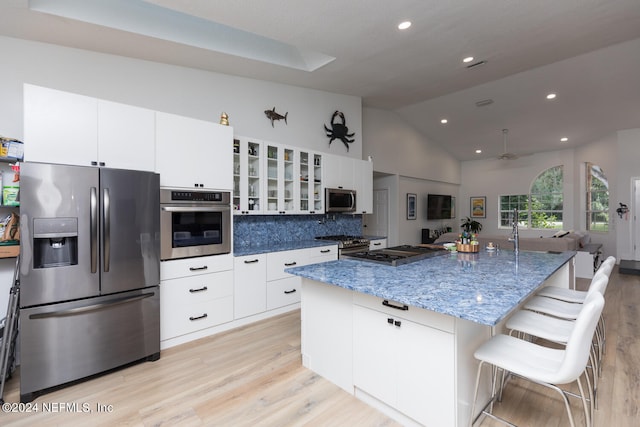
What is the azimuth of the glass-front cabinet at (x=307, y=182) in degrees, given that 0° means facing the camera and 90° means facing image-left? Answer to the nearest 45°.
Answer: approximately 315°

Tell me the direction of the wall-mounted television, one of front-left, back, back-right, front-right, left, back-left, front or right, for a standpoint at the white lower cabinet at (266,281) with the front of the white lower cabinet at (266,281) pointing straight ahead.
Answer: left

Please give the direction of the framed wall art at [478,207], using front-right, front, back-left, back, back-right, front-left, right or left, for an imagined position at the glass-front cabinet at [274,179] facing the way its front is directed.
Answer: left

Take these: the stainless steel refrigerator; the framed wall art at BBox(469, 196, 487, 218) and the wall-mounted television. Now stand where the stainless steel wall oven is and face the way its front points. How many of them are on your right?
1

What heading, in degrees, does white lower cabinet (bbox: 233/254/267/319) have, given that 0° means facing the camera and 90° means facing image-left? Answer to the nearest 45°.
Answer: approximately 315°

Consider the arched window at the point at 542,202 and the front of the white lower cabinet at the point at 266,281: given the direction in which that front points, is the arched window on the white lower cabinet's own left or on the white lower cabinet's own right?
on the white lower cabinet's own left

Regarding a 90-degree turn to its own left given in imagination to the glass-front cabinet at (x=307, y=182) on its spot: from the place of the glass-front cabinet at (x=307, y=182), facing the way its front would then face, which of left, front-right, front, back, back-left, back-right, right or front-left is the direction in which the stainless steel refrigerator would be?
back

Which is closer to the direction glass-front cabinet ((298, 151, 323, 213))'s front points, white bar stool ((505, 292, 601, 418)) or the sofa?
the white bar stool

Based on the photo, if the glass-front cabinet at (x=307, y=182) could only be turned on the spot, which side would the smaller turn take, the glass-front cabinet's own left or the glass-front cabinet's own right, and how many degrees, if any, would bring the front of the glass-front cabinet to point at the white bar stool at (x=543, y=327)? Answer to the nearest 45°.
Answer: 0° — it already faces it

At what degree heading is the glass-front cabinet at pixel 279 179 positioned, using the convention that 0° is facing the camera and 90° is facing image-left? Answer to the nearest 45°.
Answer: approximately 315°

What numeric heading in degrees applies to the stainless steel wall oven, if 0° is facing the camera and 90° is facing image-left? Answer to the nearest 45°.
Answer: approximately 315°
